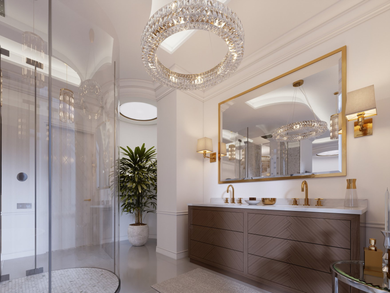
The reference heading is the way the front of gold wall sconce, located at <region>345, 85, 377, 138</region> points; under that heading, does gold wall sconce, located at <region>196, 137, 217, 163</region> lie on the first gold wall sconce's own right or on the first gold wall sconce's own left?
on the first gold wall sconce's own right

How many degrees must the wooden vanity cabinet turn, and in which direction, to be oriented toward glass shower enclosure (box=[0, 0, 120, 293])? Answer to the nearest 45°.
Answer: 0° — it already faces it

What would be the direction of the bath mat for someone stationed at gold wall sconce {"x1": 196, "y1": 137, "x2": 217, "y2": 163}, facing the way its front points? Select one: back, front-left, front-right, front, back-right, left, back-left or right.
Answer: front-left

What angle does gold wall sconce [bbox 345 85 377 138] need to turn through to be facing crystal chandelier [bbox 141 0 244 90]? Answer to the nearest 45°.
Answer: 0° — it already faces it

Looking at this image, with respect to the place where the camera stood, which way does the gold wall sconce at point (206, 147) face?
facing the viewer and to the left of the viewer

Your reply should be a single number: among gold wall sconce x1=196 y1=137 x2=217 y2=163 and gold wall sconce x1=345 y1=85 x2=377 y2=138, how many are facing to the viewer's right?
0
